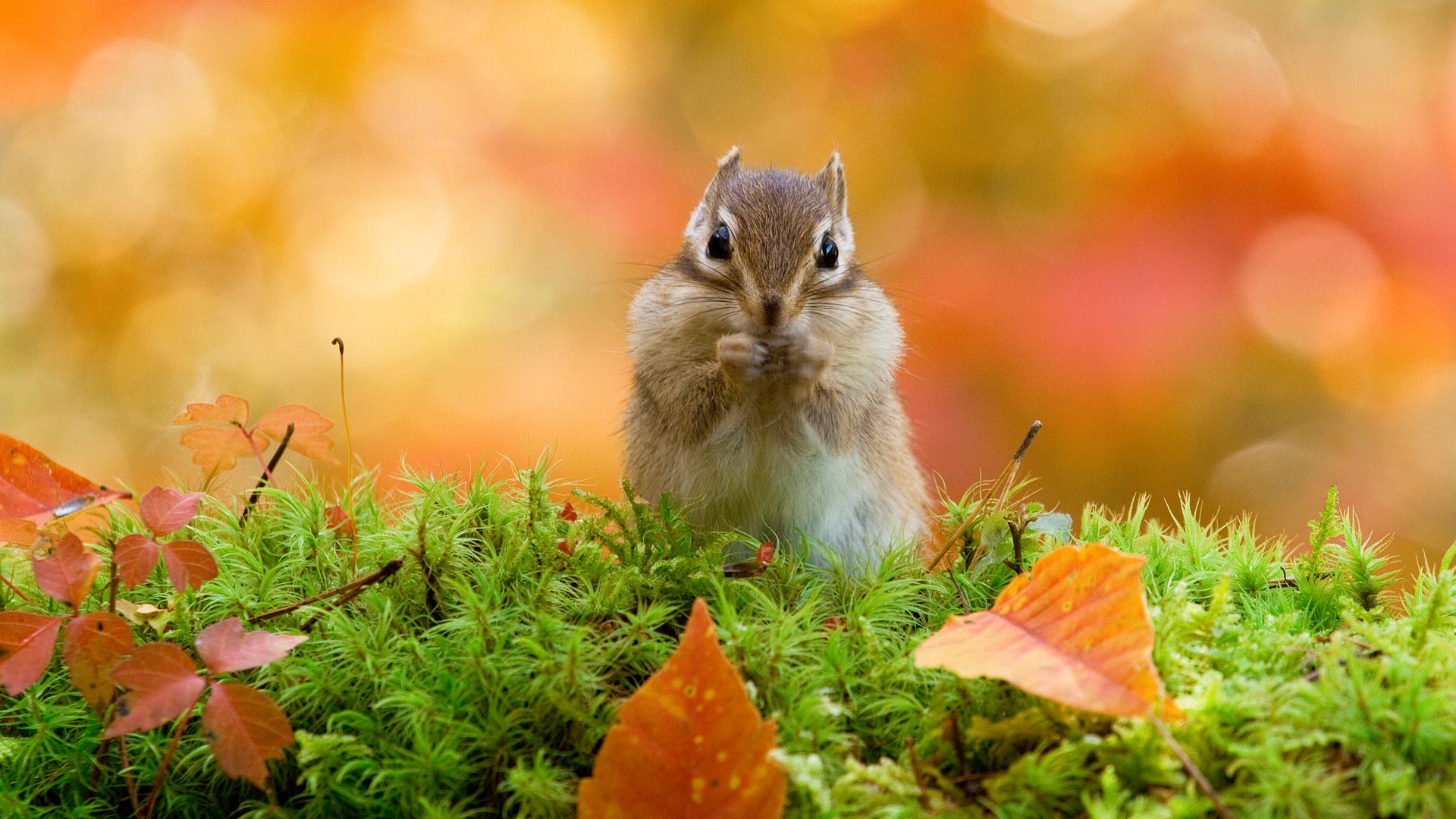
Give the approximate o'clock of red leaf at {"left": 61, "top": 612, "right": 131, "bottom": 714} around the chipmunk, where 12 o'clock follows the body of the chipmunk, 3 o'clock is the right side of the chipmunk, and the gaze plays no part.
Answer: The red leaf is roughly at 1 o'clock from the chipmunk.

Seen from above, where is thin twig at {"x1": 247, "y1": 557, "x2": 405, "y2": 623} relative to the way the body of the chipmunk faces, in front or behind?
in front

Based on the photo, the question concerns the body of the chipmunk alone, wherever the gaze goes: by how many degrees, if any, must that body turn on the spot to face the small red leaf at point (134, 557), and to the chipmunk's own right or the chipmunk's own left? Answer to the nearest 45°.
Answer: approximately 45° to the chipmunk's own right

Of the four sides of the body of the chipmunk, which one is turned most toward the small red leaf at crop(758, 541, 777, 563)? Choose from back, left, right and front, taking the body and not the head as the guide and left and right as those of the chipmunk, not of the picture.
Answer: front

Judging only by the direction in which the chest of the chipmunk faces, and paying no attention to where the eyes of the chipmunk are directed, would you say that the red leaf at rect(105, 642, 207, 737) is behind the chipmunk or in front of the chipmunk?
in front

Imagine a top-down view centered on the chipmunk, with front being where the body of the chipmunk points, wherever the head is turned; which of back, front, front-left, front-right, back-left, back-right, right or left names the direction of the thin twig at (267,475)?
front-right

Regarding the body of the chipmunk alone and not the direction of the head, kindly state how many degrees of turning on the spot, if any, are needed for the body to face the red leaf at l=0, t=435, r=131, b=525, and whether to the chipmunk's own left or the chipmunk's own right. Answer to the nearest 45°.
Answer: approximately 45° to the chipmunk's own right

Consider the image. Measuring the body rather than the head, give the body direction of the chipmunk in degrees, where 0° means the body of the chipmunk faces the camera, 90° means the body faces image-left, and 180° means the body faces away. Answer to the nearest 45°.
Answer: approximately 0°

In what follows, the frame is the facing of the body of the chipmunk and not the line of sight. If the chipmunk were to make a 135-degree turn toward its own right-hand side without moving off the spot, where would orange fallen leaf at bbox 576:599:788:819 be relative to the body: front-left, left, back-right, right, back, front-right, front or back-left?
back-left
